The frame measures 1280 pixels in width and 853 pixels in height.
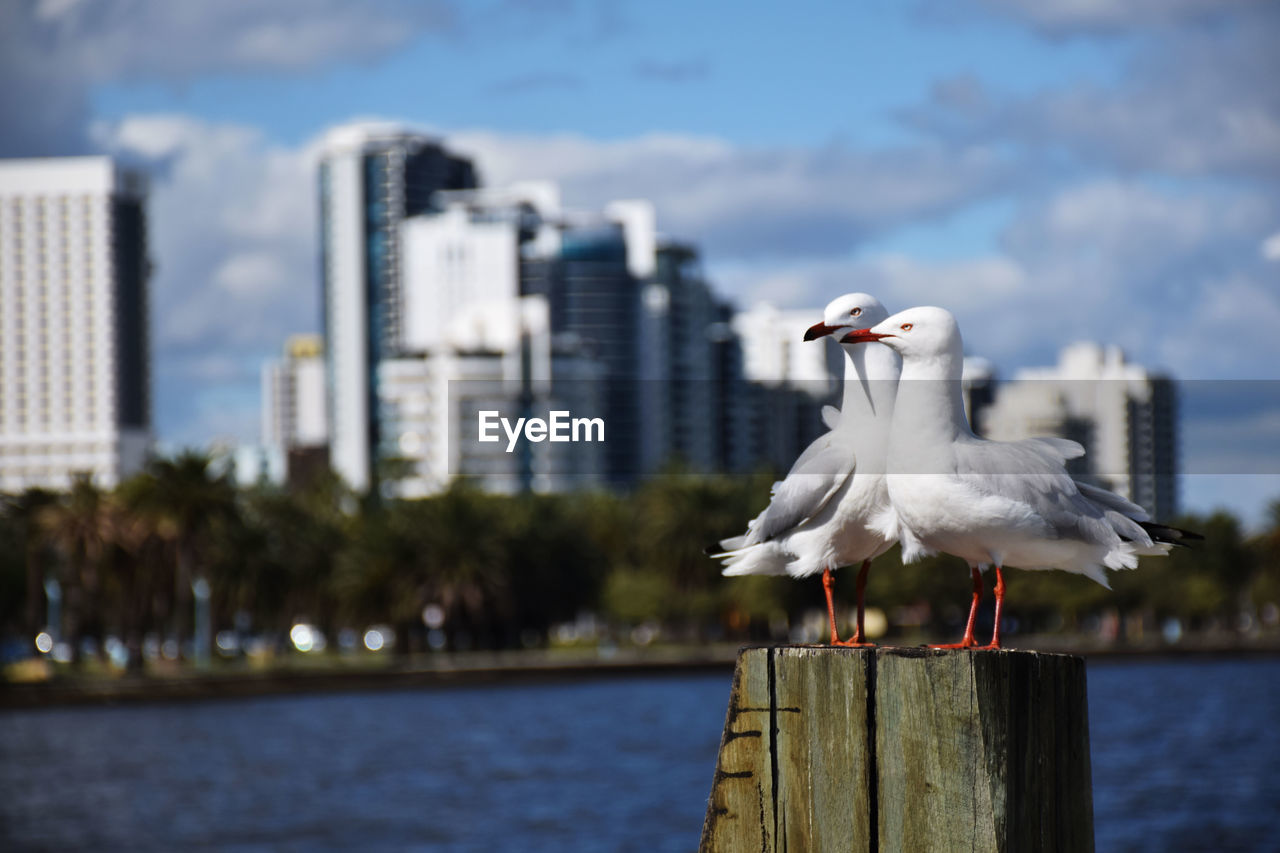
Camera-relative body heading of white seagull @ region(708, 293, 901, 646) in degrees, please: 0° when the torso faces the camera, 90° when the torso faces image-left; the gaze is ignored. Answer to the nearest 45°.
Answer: approximately 315°

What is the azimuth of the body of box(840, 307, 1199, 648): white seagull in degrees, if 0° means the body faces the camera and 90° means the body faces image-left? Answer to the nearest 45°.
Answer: approximately 90°
